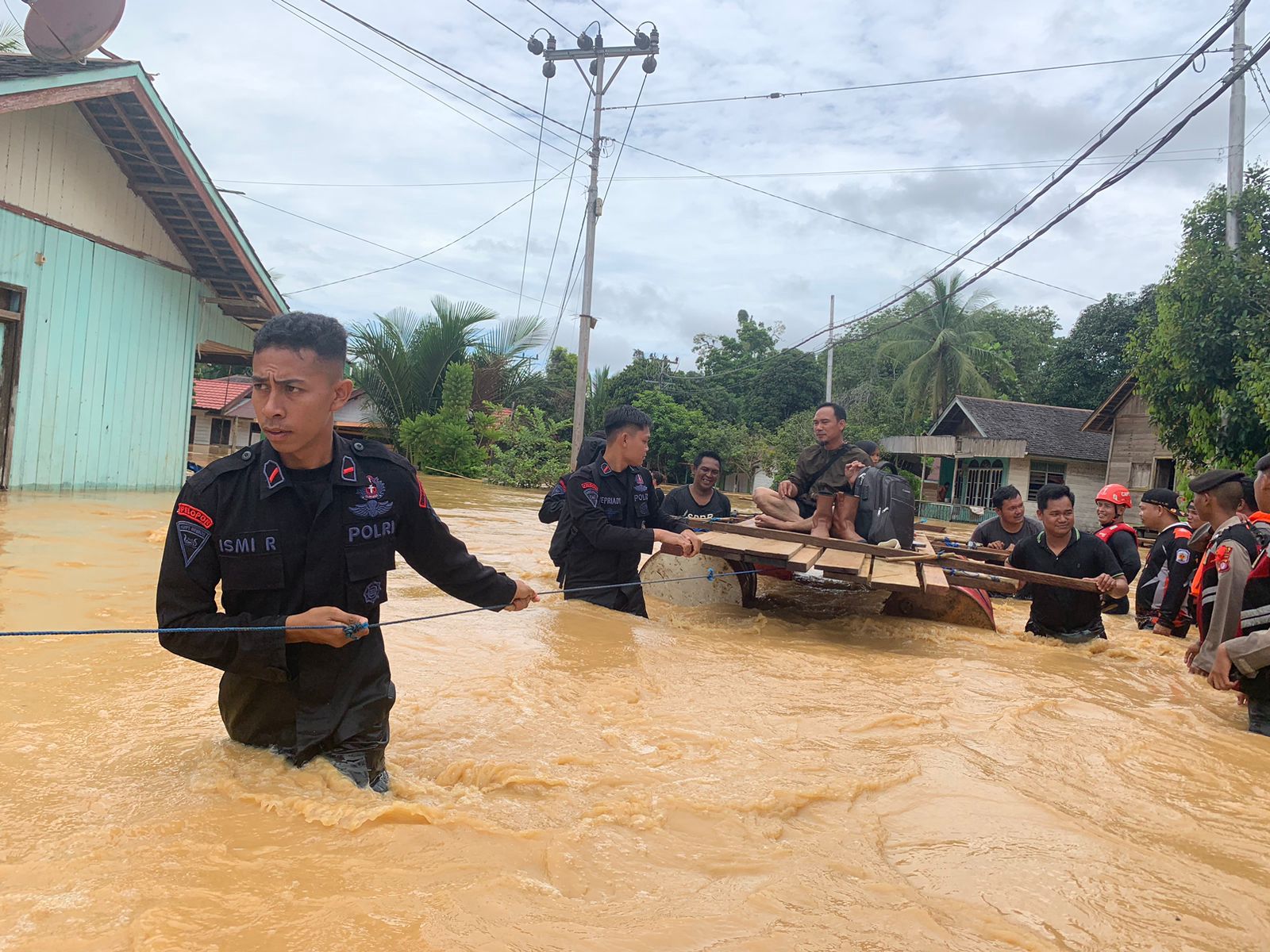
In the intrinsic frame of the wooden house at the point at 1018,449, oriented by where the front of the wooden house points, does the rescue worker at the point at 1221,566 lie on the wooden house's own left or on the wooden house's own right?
on the wooden house's own left

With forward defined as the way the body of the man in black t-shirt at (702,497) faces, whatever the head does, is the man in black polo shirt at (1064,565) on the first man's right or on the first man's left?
on the first man's left

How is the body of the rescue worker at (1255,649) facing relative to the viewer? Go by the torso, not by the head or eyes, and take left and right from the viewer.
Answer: facing to the left of the viewer

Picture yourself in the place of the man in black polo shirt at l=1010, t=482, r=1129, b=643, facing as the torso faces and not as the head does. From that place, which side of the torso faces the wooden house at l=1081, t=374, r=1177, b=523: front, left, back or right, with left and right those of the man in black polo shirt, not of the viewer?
back

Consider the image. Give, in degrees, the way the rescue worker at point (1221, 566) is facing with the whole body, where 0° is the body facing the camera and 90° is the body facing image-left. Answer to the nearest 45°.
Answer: approximately 90°

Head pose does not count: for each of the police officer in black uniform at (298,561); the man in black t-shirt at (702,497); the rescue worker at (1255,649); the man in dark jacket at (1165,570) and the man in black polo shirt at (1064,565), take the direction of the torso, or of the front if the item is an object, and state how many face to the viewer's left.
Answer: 2

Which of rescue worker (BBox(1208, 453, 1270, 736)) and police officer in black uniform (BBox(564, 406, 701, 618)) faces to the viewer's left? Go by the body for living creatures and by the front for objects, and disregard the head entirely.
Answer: the rescue worker

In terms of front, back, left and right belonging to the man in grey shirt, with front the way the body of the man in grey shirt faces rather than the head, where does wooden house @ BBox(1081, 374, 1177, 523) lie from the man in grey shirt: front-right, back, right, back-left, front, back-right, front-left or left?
back-left

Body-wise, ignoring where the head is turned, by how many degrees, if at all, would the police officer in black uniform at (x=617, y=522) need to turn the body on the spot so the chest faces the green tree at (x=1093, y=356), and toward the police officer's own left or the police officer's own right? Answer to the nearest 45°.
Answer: approximately 90° to the police officer's own left

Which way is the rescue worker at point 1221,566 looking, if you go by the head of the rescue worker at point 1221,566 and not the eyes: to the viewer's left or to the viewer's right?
to the viewer's left

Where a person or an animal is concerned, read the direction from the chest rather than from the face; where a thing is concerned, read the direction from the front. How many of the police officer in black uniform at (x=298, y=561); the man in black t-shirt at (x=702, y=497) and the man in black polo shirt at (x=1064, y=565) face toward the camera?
3
